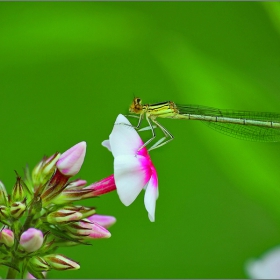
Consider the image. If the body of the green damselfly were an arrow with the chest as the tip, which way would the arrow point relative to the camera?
to the viewer's left
